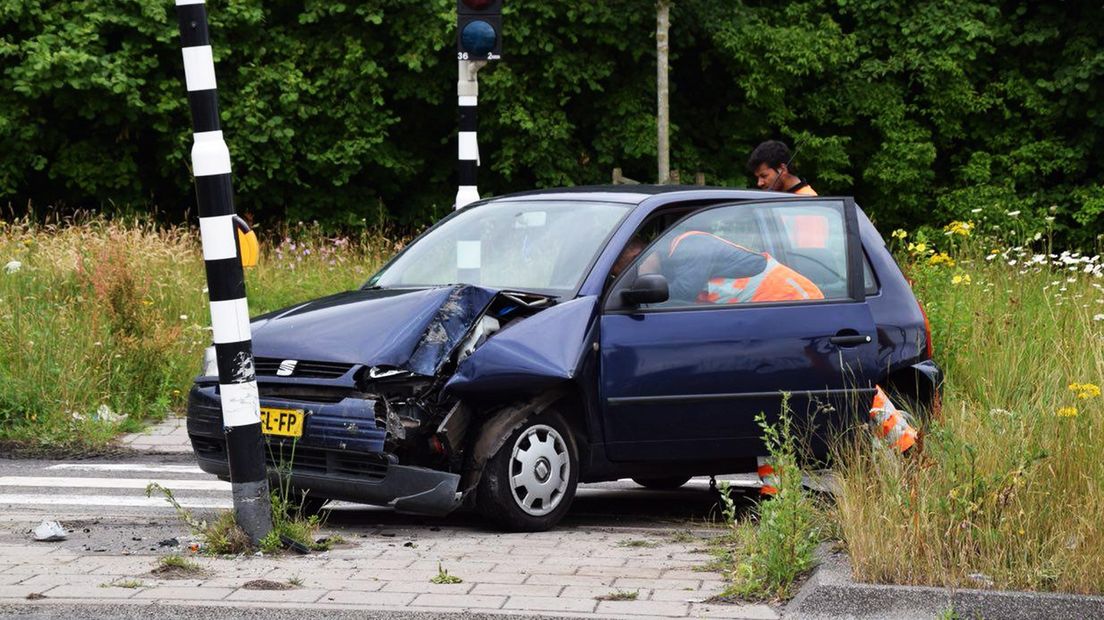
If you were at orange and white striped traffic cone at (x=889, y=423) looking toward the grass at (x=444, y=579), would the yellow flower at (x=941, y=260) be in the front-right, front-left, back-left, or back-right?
back-right

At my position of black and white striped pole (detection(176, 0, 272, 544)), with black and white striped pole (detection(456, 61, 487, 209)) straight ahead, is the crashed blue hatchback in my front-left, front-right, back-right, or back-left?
front-right

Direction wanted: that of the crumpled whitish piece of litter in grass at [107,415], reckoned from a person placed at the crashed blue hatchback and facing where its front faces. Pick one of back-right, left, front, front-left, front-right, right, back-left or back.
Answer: right

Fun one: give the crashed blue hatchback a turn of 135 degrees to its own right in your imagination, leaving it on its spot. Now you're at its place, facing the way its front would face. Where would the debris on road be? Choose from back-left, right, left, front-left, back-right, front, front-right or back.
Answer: left

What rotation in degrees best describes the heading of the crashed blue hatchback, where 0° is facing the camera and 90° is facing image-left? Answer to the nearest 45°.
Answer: approximately 45°

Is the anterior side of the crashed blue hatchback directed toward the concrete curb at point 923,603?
no

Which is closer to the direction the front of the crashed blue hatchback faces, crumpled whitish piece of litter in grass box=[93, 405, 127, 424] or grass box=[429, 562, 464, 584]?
the grass

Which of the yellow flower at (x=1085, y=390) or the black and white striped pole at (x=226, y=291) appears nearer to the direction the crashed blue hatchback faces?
the black and white striped pole

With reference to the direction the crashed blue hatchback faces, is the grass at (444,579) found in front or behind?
in front

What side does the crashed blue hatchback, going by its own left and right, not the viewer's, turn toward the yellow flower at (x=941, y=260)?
back

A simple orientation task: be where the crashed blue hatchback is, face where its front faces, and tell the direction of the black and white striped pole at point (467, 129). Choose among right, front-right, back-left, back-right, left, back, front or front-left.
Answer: back-right

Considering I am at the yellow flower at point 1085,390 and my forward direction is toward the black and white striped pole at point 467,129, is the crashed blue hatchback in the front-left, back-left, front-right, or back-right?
front-left

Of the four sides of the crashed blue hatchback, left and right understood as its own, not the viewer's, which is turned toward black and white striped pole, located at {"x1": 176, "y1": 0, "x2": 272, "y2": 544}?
front

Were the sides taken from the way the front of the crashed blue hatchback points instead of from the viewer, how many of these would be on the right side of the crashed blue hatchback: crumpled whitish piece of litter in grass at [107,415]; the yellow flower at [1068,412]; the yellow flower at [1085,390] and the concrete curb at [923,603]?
1

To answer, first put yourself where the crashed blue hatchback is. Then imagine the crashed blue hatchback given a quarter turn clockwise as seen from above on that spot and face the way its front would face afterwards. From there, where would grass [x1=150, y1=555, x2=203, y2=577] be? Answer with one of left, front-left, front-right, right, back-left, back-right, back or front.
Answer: left
